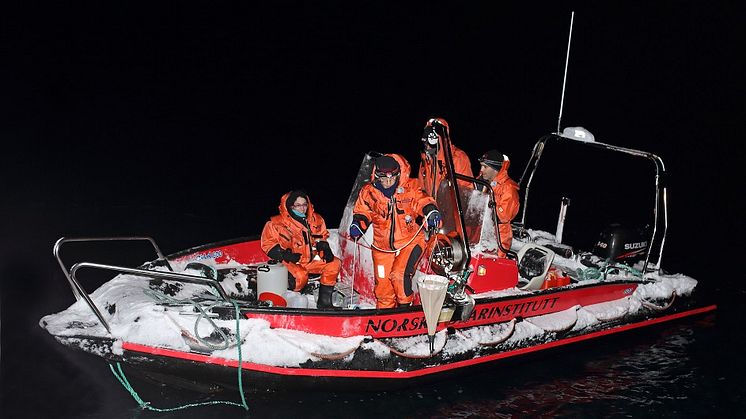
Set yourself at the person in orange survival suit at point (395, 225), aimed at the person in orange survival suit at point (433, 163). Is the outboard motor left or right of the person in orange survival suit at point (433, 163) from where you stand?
right

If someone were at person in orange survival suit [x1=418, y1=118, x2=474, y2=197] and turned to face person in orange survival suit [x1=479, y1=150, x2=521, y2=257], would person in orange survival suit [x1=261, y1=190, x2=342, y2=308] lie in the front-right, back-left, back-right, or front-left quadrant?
back-right

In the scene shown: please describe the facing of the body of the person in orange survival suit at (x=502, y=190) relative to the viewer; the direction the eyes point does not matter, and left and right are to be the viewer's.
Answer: facing to the left of the viewer

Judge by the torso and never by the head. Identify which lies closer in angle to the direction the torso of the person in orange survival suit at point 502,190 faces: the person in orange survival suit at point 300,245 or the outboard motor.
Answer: the person in orange survival suit

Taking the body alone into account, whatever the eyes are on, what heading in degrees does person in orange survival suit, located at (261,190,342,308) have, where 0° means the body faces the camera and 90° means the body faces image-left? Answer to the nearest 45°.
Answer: approximately 315°

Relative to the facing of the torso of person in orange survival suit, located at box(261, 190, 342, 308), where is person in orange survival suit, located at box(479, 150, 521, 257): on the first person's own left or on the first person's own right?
on the first person's own left

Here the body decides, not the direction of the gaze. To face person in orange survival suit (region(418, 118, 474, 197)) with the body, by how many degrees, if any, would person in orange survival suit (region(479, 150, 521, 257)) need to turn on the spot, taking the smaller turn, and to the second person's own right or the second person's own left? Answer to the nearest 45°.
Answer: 0° — they already face them

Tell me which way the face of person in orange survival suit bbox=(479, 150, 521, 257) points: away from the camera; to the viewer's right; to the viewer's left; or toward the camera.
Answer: to the viewer's left

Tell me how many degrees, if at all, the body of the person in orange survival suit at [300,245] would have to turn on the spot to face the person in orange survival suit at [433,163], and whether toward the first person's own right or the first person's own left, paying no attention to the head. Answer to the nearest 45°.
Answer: approximately 90° to the first person's own left
